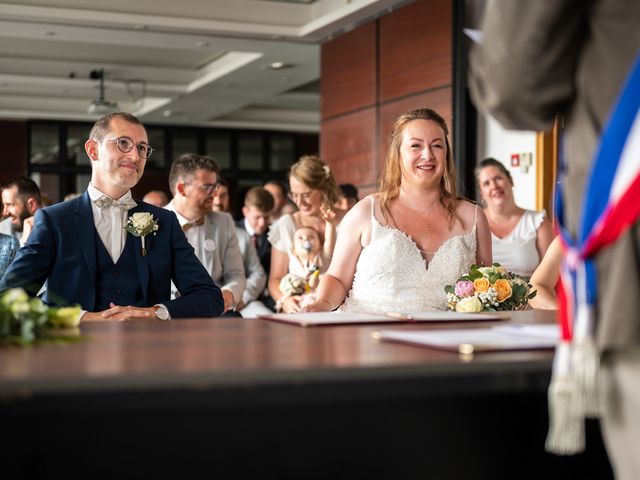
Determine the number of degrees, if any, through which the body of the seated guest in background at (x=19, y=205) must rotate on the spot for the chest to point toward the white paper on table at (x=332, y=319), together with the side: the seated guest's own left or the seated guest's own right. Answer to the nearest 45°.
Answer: approximately 45° to the seated guest's own left

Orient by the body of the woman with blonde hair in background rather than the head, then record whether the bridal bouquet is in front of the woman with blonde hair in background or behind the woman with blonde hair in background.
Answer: in front

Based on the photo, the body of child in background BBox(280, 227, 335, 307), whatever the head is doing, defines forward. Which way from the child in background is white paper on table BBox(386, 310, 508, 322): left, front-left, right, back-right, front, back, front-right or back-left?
front

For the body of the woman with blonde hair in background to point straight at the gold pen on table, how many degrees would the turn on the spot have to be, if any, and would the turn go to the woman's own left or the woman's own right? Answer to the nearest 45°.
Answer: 0° — they already face it

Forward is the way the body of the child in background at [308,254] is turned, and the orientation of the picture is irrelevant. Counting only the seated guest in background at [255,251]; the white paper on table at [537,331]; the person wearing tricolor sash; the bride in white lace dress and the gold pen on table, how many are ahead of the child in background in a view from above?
4

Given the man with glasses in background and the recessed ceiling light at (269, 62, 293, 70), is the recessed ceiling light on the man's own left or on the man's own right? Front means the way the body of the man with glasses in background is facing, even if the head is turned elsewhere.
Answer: on the man's own left

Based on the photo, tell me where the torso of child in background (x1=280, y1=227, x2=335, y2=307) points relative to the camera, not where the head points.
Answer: toward the camera

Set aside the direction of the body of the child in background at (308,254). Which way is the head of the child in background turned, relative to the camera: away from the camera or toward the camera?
toward the camera

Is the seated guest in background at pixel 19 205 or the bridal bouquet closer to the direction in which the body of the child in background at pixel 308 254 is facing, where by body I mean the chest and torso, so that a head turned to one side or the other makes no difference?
the bridal bouquet

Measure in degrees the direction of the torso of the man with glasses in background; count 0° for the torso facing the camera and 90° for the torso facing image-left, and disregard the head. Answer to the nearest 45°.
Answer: approximately 315°

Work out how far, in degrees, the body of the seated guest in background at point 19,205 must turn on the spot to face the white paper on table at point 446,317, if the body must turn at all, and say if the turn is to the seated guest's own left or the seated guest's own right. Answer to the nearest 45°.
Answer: approximately 45° to the seated guest's own left

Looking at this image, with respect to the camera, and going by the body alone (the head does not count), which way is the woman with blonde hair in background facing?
toward the camera

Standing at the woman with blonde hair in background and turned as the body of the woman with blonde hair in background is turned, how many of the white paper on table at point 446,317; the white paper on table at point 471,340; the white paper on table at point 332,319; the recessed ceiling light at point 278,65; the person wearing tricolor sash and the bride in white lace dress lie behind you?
1

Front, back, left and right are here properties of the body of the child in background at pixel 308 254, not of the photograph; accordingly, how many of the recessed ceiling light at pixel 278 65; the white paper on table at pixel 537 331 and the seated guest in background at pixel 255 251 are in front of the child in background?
1

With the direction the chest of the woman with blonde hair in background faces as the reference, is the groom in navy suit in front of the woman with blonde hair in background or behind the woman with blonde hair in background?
in front

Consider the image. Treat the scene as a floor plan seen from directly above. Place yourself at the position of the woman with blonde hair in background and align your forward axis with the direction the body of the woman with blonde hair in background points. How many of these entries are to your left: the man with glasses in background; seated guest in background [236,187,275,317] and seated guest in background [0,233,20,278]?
0

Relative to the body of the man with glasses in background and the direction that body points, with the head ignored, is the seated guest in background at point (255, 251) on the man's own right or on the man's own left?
on the man's own left

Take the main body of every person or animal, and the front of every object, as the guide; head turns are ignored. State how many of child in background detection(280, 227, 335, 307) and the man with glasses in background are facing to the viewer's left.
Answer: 0

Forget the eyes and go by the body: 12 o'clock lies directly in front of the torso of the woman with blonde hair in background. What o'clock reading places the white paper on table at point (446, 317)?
The white paper on table is roughly at 12 o'clock from the woman with blonde hair in background.

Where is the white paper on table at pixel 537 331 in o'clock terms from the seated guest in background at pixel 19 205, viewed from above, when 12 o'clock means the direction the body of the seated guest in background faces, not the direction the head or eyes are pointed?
The white paper on table is roughly at 10 o'clock from the seated guest in background.
